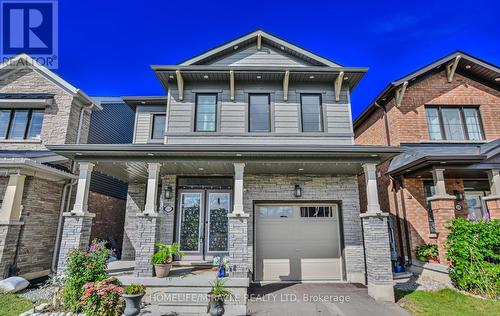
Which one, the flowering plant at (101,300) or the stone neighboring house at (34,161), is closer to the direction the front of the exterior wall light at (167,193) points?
the flowering plant

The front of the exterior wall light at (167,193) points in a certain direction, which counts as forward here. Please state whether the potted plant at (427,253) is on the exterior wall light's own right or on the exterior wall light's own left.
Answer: on the exterior wall light's own left

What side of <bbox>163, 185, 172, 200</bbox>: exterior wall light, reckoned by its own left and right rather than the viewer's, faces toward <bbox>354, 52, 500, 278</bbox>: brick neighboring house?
left

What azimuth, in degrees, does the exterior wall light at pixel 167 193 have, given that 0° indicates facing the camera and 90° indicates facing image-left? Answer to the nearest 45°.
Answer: approximately 0°

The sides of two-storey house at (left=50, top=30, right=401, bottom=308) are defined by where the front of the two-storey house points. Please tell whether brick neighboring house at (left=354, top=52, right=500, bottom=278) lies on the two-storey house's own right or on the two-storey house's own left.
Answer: on the two-storey house's own left

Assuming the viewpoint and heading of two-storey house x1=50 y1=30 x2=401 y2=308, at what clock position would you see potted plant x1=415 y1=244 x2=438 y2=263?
The potted plant is roughly at 9 o'clock from the two-storey house.

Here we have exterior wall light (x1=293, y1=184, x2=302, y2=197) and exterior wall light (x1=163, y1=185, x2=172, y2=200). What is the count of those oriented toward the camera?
2

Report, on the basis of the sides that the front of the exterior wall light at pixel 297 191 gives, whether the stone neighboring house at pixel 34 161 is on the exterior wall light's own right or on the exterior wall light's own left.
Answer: on the exterior wall light's own right
